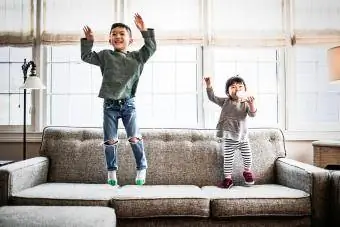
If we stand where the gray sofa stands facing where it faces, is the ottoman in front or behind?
in front

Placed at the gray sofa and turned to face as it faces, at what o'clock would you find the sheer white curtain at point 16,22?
The sheer white curtain is roughly at 4 o'clock from the gray sofa.

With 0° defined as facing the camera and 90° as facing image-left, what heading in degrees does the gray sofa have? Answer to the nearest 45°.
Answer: approximately 0°

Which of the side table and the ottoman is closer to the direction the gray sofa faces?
the ottoman

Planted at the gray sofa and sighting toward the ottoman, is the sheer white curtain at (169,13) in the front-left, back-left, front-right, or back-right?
back-right

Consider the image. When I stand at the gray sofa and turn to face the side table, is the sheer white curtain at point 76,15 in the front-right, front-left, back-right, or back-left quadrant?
back-left

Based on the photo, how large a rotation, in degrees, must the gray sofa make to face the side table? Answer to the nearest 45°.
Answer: approximately 90° to its left
